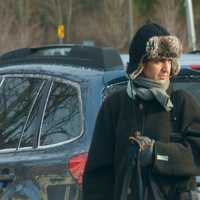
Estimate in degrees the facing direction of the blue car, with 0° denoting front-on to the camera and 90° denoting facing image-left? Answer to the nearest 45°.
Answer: approximately 135°
